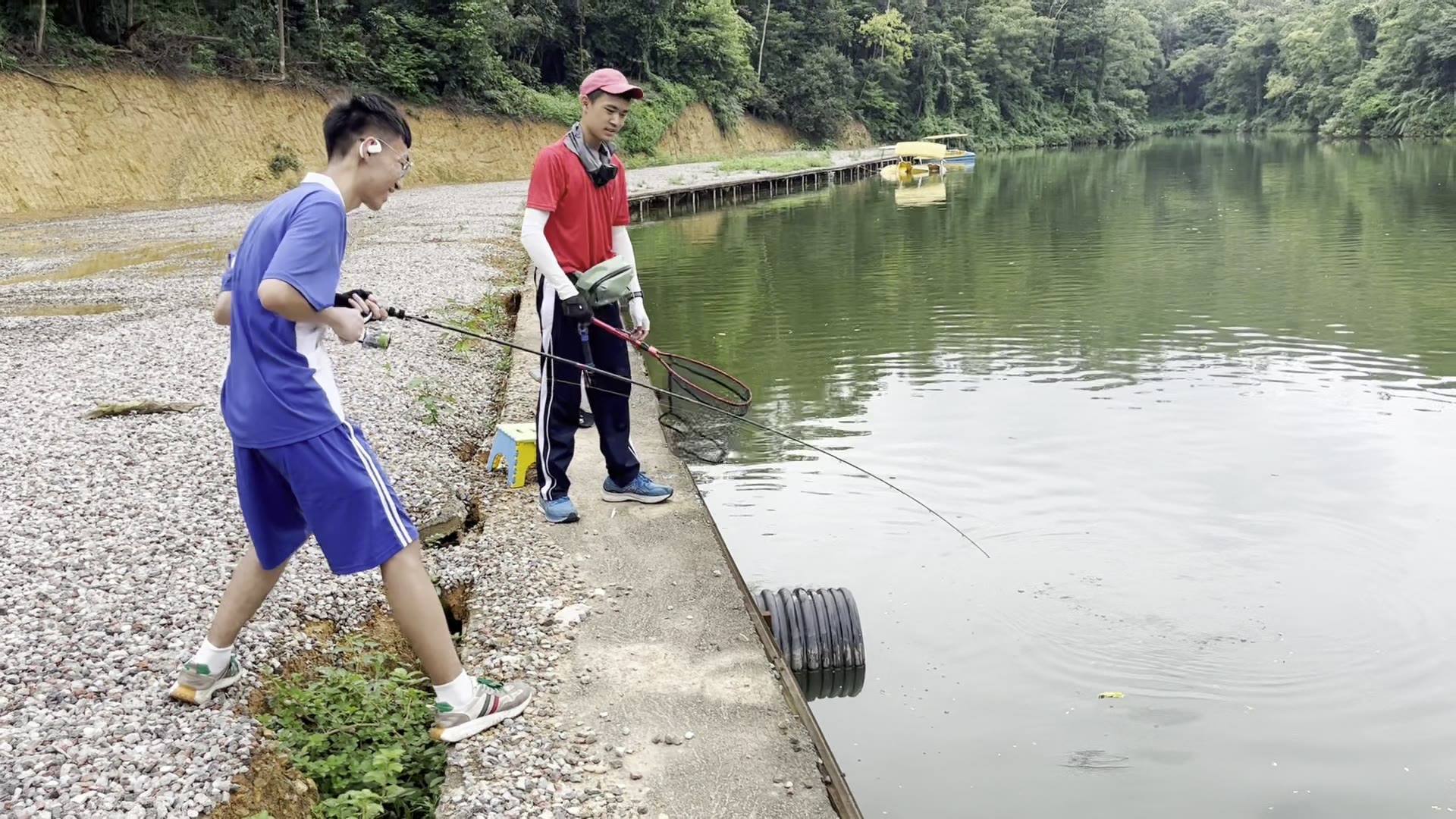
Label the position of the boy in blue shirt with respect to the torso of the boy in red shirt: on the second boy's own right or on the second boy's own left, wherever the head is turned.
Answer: on the second boy's own right

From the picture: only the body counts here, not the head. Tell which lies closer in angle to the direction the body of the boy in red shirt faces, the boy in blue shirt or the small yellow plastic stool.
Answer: the boy in blue shirt

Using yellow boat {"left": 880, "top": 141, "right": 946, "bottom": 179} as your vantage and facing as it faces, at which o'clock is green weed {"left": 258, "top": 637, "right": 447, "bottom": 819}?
The green weed is roughly at 9 o'clock from the yellow boat.

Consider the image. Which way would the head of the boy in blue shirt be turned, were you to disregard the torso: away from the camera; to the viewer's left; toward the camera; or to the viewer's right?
to the viewer's right

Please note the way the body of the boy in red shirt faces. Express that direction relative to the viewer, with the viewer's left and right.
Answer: facing the viewer and to the right of the viewer

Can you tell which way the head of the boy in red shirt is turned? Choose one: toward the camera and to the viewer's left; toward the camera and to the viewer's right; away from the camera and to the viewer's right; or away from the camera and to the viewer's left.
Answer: toward the camera and to the viewer's right

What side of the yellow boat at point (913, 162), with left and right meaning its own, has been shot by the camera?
left

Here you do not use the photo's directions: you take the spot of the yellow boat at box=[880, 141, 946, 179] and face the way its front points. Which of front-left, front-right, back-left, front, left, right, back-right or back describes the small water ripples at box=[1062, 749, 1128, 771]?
left

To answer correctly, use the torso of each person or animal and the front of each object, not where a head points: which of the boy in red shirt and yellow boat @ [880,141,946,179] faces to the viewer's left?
the yellow boat

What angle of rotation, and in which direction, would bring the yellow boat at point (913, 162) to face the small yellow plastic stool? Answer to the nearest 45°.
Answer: approximately 90° to its left
